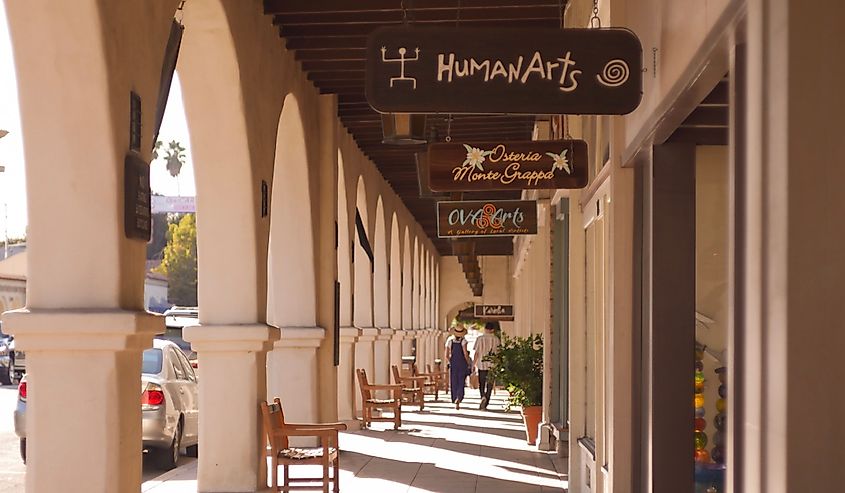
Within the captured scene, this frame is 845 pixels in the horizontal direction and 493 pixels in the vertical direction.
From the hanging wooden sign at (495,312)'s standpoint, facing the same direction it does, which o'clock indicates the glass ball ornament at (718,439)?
The glass ball ornament is roughly at 12 o'clock from the hanging wooden sign.

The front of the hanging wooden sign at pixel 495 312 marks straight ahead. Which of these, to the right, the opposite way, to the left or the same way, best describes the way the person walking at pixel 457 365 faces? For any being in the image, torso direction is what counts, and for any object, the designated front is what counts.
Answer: the opposite way

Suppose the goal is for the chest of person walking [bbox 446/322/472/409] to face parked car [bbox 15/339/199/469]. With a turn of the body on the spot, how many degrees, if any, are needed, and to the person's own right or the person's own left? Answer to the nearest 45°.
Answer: approximately 180°

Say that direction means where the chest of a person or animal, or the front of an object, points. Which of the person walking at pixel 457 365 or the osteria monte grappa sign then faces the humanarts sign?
the osteria monte grappa sign

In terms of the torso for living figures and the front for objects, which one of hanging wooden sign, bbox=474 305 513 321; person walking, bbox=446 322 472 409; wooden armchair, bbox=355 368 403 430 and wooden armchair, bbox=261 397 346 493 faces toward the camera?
the hanging wooden sign

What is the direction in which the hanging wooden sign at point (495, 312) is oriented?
toward the camera

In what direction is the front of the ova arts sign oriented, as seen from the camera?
facing the viewer

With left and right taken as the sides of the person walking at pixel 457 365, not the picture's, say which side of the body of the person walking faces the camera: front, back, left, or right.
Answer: back

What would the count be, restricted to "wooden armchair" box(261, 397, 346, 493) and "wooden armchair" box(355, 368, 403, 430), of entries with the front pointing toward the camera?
0

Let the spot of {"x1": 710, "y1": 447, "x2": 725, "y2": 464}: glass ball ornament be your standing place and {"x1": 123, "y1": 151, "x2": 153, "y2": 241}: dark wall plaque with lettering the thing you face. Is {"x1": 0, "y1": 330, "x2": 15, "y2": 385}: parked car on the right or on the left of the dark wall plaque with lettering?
right

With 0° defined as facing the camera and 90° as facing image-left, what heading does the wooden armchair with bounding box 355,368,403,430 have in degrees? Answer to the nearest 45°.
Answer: approximately 270°

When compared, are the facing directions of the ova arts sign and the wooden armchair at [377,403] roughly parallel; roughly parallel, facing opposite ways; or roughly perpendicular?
roughly perpendicular

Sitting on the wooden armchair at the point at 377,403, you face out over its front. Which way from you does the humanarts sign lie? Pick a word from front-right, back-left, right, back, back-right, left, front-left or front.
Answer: right

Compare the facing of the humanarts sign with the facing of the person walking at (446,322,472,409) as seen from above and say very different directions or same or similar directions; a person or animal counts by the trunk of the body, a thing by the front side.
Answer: very different directions

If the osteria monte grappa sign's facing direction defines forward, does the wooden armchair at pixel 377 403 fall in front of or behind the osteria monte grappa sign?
behind

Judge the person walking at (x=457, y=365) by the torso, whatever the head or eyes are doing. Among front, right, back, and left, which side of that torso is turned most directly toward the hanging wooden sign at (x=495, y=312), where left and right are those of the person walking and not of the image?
front

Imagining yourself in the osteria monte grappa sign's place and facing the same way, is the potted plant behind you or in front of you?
behind

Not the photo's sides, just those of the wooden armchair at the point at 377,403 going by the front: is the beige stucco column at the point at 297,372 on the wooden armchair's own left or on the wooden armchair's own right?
on the wooden armchair's own right

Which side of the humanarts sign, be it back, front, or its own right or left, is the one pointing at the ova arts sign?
back

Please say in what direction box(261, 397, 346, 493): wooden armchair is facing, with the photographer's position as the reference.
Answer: facing to the right of the viewer
